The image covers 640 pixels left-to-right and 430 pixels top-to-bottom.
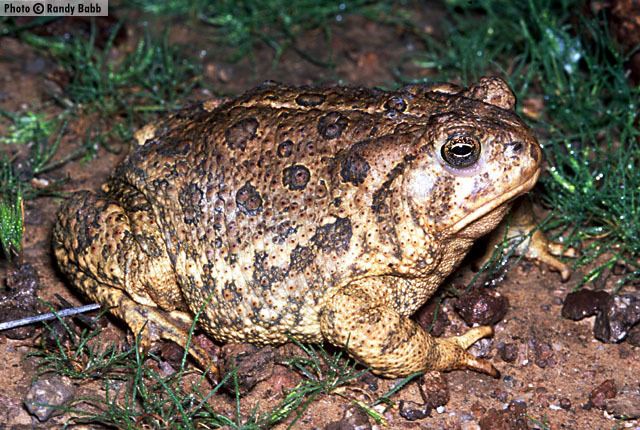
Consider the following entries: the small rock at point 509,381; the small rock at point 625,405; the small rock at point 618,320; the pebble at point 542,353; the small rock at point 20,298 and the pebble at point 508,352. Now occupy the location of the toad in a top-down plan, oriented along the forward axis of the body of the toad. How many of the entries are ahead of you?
5

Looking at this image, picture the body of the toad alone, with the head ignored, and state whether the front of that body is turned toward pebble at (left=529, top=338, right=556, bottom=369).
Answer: yes

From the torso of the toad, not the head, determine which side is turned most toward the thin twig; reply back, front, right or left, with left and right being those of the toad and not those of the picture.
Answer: back

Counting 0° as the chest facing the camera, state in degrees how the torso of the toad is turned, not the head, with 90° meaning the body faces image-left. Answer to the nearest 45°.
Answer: approximately 270°

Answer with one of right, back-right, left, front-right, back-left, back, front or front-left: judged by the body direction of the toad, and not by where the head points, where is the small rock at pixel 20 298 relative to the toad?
back

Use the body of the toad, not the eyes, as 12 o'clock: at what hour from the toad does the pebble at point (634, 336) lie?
The pebble is roughly at 12 o'clock from the toad.

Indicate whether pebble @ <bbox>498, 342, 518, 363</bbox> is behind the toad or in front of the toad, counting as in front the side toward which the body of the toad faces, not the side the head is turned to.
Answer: in front

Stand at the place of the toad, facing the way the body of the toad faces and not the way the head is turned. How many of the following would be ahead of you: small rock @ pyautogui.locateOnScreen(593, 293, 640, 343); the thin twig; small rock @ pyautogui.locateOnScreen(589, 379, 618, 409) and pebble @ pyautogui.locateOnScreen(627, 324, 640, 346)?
3

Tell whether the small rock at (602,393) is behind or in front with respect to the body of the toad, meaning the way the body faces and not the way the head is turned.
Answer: in front
